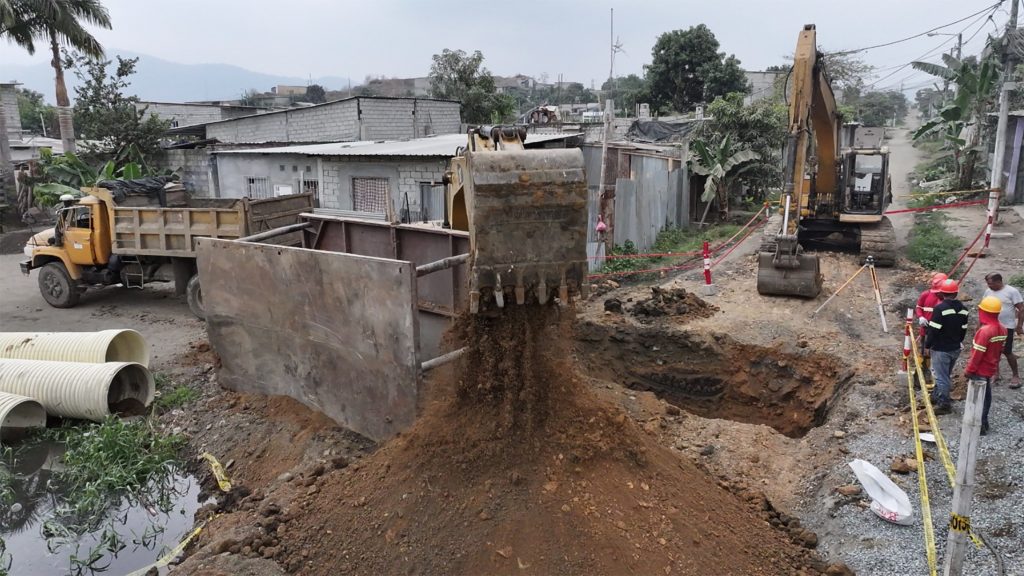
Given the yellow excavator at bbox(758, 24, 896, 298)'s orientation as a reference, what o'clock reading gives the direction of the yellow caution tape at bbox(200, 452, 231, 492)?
The yellow caution tape is roughly at 1 o'clock from the yellow excavator.

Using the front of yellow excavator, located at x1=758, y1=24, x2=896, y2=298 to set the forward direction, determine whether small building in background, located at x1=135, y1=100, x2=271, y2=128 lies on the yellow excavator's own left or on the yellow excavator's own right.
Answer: on the yellow excavator's own right

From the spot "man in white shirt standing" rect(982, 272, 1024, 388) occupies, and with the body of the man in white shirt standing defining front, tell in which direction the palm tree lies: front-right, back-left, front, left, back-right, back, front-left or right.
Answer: front-right

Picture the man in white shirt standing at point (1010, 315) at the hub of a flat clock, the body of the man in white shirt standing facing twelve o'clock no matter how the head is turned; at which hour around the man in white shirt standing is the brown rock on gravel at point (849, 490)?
The brown rock on gravel is roughly at 11 o'clock from the man in white shirt standing.

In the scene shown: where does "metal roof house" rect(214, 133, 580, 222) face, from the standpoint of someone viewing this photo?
facing the viewer

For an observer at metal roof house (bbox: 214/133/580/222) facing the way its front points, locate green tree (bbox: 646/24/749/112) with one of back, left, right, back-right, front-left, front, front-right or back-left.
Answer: back-left

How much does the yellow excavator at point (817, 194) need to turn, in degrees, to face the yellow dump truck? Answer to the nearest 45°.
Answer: approximately 45° to its right

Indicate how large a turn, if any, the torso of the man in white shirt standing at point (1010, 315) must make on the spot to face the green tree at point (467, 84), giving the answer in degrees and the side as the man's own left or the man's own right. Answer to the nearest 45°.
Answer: approximately 90° to the man's own right

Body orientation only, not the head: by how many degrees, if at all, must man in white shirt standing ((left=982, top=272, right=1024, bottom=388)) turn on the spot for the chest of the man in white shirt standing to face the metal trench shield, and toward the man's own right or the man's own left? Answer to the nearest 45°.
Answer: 0° — they already face it

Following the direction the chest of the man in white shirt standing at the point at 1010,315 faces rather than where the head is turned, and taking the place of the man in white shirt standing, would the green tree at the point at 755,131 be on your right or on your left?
on your right

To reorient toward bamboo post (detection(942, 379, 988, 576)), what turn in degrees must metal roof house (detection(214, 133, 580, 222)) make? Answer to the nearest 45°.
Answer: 0° — it already faces it

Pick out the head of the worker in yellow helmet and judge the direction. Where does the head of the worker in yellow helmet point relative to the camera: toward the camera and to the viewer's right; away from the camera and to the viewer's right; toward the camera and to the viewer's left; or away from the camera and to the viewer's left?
away from the camera and to the viewer's left

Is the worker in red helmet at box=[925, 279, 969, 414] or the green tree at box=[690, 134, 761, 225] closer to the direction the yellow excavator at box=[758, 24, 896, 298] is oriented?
the worker in red helmet

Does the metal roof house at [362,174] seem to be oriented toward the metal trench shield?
yes

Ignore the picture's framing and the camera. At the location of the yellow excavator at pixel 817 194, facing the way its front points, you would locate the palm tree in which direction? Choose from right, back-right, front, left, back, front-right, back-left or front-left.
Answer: right

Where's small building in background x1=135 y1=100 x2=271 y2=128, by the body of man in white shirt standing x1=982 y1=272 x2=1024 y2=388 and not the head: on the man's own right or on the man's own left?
on the man's own right

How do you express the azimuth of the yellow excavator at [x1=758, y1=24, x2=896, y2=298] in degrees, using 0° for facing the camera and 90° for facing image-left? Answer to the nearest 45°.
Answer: approximately 0°

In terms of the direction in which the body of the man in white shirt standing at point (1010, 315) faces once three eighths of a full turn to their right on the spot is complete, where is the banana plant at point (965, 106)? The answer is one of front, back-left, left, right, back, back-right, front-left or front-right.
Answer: front

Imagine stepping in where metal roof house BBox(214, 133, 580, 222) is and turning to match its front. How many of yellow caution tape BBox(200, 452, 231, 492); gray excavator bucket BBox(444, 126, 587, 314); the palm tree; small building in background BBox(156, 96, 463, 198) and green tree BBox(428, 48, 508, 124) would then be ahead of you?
2

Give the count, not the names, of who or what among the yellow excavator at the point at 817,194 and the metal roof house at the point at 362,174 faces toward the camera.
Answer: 2

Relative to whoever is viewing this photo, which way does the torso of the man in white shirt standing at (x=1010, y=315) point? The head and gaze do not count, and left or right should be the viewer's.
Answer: facing the viewer and to the left of the viewer
